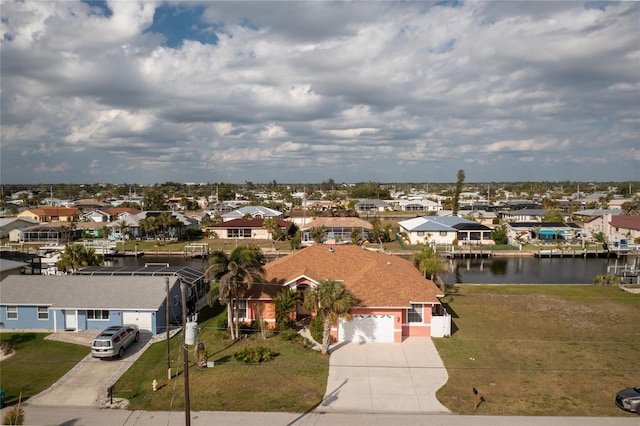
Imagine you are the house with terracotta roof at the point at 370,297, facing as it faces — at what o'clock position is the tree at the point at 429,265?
The tree is roughly at 7 o'clock from the house with terracotta roof.

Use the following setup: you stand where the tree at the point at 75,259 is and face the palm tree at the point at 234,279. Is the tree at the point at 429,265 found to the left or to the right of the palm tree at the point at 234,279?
left

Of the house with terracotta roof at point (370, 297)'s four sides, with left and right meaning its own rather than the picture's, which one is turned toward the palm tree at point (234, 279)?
right

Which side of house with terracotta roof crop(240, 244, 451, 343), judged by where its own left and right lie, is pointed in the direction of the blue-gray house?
right

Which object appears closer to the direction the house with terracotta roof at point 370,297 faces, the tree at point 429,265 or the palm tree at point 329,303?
the palm tree

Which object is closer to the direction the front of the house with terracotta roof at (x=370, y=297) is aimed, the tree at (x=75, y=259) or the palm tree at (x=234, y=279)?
the palm tree

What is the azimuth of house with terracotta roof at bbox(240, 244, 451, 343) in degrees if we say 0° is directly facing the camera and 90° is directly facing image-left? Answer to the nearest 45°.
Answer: approximately 0°
